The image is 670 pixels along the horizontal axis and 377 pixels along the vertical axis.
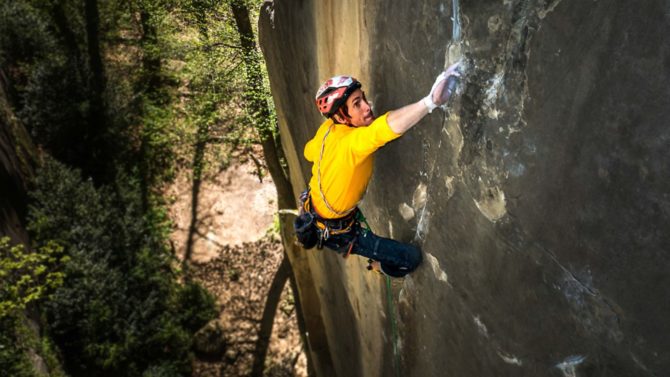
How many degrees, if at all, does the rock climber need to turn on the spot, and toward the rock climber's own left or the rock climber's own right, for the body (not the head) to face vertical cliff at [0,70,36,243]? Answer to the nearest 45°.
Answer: approximately 90° to the rock climber's own left

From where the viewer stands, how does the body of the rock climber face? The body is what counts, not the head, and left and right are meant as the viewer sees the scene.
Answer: facing away from the viewer and to the right of the viewer

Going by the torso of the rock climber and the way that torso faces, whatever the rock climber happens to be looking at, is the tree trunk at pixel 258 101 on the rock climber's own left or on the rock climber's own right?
on the rock climber's own left

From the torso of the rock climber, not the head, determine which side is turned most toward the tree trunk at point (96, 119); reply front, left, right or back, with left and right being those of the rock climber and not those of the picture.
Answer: left

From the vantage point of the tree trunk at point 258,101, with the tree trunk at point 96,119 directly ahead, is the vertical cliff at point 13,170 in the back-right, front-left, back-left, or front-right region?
front-left
